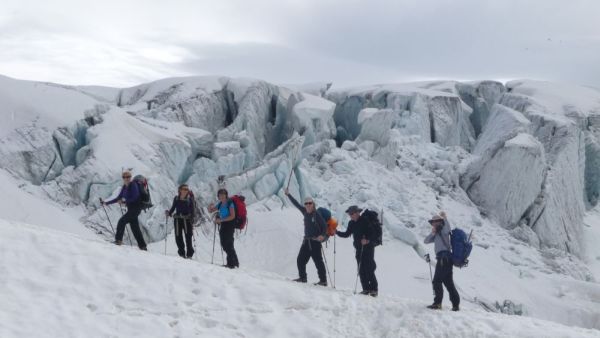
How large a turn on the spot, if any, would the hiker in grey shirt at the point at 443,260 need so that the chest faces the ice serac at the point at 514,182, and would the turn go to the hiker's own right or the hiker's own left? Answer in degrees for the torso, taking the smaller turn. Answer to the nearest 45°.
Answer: approximately 135° to the hiker's own right

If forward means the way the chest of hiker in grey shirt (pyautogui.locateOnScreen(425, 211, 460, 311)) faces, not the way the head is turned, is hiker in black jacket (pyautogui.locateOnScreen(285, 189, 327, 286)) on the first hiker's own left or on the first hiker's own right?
on the first hiker's own right

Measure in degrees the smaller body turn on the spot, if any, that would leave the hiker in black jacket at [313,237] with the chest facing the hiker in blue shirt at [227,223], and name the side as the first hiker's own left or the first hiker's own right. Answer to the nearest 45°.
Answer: approximately 45° to the first hiker's own right

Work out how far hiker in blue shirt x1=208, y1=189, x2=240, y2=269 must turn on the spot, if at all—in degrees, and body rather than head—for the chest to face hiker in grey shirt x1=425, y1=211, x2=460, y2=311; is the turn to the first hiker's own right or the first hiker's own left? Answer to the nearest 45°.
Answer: approximately 90° to the first hiker's own left

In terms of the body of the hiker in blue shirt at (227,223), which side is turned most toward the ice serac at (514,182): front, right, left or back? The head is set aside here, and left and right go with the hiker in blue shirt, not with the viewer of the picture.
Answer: back

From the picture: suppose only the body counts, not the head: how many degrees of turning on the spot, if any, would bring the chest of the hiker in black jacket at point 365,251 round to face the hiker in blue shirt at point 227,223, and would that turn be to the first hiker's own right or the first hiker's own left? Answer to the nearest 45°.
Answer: approximately 45° to the first hiker's own right

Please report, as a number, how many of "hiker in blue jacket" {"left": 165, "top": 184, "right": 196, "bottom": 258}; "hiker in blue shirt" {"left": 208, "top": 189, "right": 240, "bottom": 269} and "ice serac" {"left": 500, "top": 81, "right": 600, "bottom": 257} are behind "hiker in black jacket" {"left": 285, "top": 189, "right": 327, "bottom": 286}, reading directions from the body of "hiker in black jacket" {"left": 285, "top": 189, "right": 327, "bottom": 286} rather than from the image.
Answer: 1

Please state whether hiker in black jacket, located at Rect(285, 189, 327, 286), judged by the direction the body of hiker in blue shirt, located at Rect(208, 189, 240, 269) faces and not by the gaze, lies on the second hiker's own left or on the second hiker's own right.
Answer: on the second hiker's own left

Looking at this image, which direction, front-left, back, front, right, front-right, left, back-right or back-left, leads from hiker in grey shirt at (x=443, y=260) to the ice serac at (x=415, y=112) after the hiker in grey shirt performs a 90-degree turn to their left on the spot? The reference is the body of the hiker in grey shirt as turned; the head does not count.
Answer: back-left

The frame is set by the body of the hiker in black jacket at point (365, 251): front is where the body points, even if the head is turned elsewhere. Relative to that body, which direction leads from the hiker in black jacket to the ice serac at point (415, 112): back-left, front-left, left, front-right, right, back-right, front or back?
back-right

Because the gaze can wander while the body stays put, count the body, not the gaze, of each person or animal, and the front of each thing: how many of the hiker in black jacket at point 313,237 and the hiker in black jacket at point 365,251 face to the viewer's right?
0

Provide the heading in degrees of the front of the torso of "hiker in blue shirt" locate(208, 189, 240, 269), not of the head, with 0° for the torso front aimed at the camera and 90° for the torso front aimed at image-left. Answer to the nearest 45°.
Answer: approximately 45°
